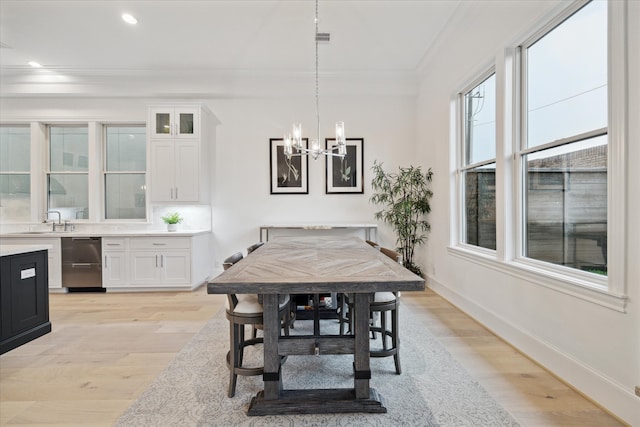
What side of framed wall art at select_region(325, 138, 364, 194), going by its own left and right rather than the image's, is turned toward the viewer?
front

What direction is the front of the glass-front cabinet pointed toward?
toward the camera

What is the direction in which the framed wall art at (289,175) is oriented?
toward the camera

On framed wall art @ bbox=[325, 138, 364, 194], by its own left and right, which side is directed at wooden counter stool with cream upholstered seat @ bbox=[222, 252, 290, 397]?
front

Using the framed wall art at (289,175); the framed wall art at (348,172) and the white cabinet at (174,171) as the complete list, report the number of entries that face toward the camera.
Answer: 3

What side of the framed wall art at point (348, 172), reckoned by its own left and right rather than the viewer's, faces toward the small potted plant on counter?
right

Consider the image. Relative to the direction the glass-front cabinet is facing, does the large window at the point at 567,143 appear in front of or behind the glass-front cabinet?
in front
